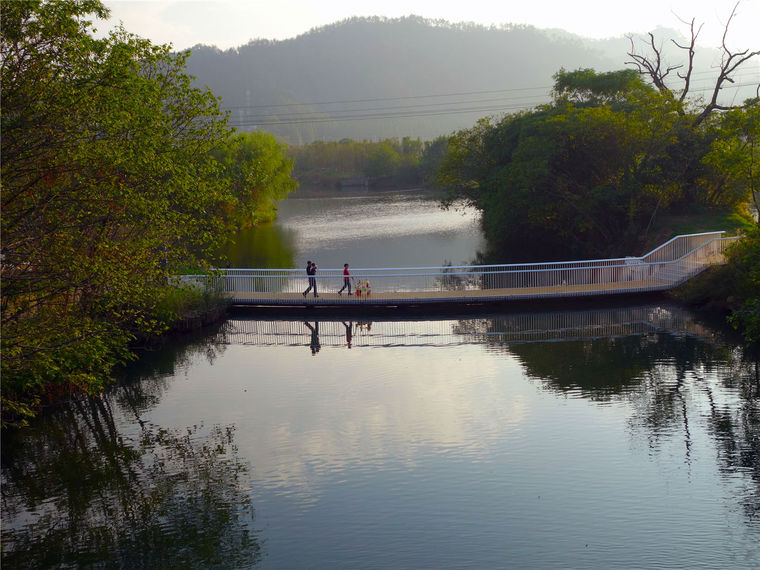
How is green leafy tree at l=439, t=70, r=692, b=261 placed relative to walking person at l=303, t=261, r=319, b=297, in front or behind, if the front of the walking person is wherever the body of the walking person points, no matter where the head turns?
in front

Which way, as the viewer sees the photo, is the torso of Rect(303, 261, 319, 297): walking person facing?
to the viewer's right
